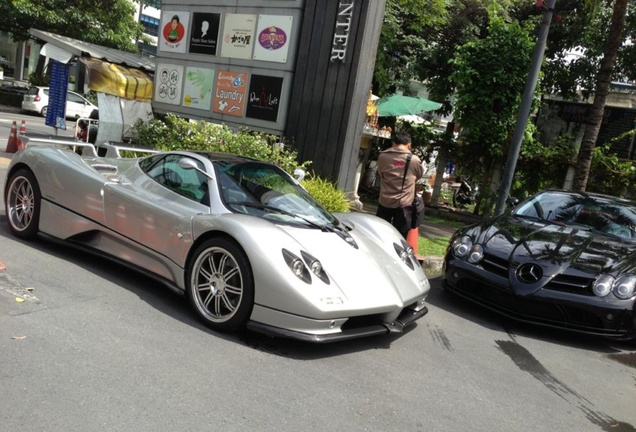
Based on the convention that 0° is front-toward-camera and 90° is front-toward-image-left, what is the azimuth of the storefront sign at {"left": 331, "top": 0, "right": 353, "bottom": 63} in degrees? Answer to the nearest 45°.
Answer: approximately 0°

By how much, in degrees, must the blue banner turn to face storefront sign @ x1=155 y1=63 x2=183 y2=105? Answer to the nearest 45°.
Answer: approximately 45° to its left

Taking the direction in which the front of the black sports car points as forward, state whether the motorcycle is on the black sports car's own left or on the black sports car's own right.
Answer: on the black sports car's own right

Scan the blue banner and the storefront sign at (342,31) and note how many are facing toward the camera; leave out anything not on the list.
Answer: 2

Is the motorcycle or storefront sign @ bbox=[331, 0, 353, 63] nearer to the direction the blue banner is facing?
the storefront sign

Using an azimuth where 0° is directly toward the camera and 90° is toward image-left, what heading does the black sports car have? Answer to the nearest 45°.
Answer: approximately 45°

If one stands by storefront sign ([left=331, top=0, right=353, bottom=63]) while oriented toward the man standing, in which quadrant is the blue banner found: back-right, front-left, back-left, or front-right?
back-right

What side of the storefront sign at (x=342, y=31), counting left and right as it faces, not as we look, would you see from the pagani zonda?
front
